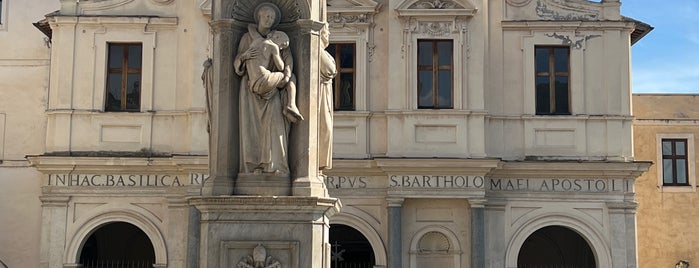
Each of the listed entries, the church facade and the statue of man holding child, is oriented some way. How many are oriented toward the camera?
2

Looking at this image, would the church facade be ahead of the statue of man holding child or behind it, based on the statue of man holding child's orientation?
behind

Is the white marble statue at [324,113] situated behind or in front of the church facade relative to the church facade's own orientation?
in front

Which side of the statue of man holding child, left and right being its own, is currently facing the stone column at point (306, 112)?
left

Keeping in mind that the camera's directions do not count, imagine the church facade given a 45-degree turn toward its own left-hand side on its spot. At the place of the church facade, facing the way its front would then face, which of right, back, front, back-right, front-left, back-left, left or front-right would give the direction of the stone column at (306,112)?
front-right

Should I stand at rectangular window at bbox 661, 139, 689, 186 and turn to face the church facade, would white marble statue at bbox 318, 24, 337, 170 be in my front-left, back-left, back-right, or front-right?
front-left

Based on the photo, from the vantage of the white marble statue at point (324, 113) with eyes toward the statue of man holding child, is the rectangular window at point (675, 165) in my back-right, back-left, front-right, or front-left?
back-right

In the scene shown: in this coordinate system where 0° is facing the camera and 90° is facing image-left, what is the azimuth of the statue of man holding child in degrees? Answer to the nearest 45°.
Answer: approximately 0°

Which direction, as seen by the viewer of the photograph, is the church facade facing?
facing the viewer
